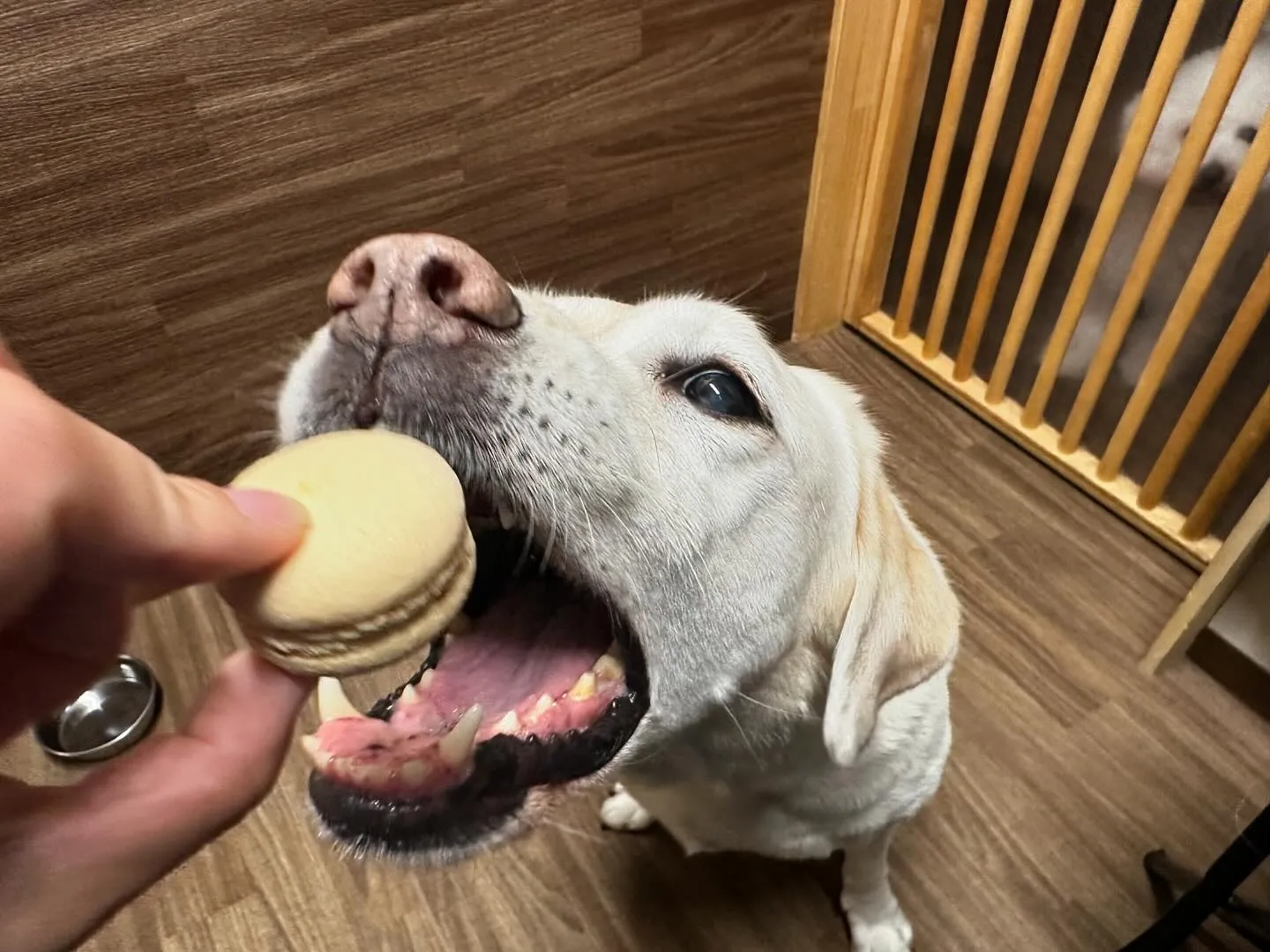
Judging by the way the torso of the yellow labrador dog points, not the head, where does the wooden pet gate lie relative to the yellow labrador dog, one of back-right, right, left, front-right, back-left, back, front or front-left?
back

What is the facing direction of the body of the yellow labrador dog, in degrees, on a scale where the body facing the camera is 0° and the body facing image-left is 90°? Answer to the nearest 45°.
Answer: approximately 45°

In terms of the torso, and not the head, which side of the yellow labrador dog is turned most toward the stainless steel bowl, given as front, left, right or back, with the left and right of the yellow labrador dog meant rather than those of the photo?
right

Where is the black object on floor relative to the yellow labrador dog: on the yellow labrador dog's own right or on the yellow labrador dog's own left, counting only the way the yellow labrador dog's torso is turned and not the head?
on the yellow labrador dog's own left

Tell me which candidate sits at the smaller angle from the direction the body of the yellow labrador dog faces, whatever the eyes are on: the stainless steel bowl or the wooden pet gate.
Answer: the stainless steel bowl
